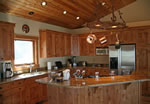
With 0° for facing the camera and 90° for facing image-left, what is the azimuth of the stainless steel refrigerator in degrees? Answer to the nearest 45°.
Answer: approximately 0°

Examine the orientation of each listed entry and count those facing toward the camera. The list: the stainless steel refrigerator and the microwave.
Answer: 2

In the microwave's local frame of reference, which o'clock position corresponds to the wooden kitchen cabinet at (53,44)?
The wooden kitchen cabinet is roughly at 2 o'clock from the microwave.

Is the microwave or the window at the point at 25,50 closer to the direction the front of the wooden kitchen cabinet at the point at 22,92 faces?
the microwave

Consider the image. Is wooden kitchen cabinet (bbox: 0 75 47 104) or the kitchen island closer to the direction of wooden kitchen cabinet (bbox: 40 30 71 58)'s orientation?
the kitchen island

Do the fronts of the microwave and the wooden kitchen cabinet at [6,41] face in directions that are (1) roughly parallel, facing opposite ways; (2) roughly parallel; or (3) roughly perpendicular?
roughly perpendicular

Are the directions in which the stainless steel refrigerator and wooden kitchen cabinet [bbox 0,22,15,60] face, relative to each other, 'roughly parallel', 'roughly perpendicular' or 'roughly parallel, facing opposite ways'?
roughly perpendicular
